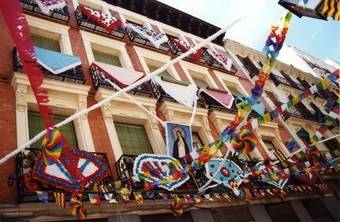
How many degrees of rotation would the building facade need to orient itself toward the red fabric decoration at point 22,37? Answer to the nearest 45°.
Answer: approximately 45° to its right

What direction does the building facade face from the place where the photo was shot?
facing the viewer and to the right of the viewer
